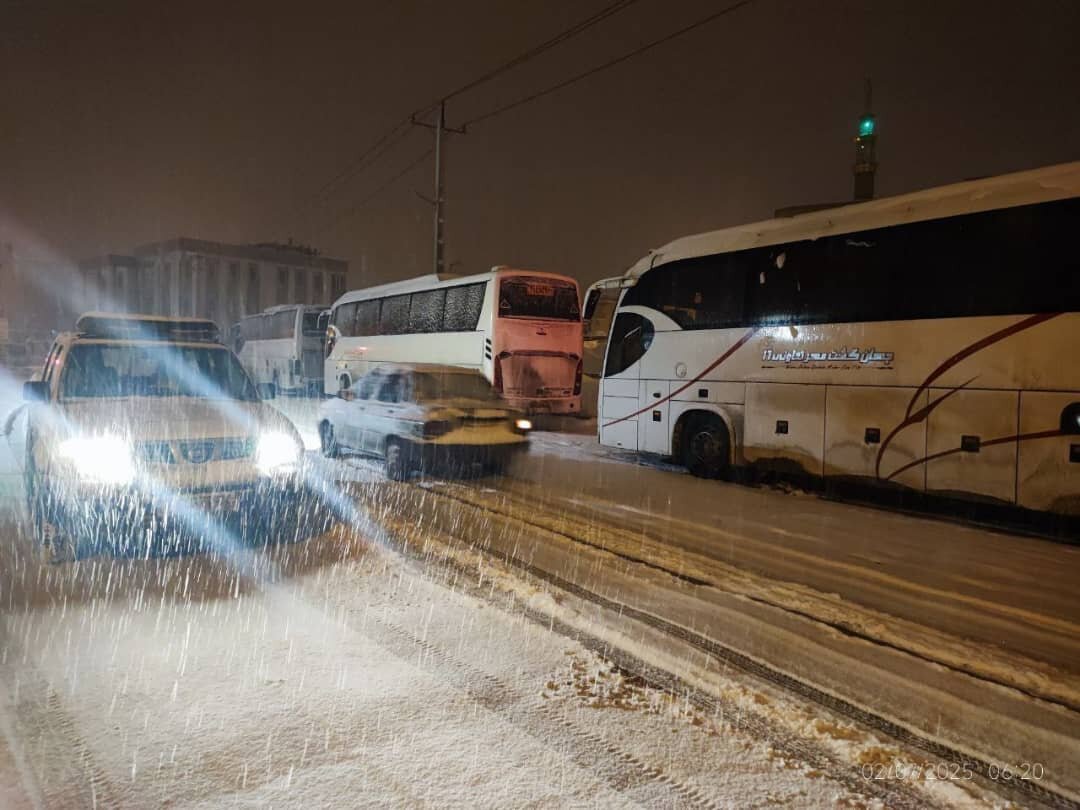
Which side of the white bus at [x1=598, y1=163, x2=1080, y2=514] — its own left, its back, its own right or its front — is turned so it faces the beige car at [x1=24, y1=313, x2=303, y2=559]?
left

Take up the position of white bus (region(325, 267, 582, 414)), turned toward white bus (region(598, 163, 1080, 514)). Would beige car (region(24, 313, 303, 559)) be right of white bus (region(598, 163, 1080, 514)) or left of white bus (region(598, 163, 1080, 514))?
right

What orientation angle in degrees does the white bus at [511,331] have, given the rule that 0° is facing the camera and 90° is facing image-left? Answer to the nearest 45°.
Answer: approximately 135°

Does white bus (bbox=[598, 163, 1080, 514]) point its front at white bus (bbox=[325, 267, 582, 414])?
yes

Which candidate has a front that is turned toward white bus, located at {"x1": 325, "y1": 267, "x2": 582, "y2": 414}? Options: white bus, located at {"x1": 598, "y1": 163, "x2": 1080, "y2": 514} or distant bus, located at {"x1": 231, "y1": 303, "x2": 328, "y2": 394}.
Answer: white bus, located at {"x1": 598, "y1": 163, "x2": 1080, "y2": 514}

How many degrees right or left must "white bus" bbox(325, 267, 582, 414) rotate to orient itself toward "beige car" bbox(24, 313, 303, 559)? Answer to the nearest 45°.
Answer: approximately 135° to its left

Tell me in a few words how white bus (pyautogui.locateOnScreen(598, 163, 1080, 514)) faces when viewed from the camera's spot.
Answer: facing away from the viewer and to the left of the viewer
